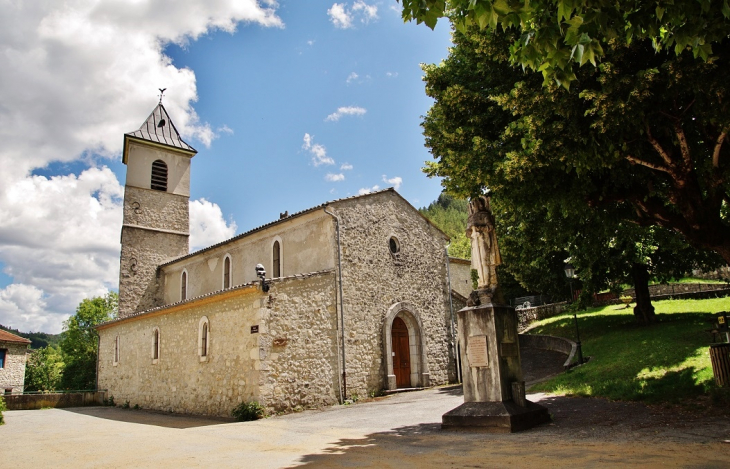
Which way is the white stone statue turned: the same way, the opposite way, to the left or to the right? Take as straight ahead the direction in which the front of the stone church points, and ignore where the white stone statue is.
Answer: to the right

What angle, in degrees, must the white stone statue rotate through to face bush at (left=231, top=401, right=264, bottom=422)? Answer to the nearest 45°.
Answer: approximately 90° to its right

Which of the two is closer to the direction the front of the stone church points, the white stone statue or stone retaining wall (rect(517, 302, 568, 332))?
the white stone statue

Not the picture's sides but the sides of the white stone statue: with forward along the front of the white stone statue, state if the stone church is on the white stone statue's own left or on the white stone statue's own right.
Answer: on the white stone statue's own right

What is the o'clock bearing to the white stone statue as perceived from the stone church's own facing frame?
The white stone statue is roughly at 1 o'clock from the stone church.

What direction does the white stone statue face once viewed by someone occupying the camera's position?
facing the viewer and to the left of the viewer

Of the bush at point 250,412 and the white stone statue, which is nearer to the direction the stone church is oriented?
the white stone statue

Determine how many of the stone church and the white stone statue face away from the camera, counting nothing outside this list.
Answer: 0

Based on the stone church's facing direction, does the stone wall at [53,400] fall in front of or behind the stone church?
behind

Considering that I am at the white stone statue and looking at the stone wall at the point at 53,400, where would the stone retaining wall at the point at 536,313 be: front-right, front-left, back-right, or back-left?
front-right

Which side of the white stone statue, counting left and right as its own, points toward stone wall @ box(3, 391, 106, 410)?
right

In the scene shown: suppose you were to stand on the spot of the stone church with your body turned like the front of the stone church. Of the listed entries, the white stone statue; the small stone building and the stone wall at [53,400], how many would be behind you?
2

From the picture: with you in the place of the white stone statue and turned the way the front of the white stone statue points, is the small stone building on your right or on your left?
on your right

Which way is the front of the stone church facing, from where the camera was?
facing the viewer and to the right of the viewer

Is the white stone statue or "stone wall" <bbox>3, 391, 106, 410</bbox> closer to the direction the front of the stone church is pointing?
the white stone statue
